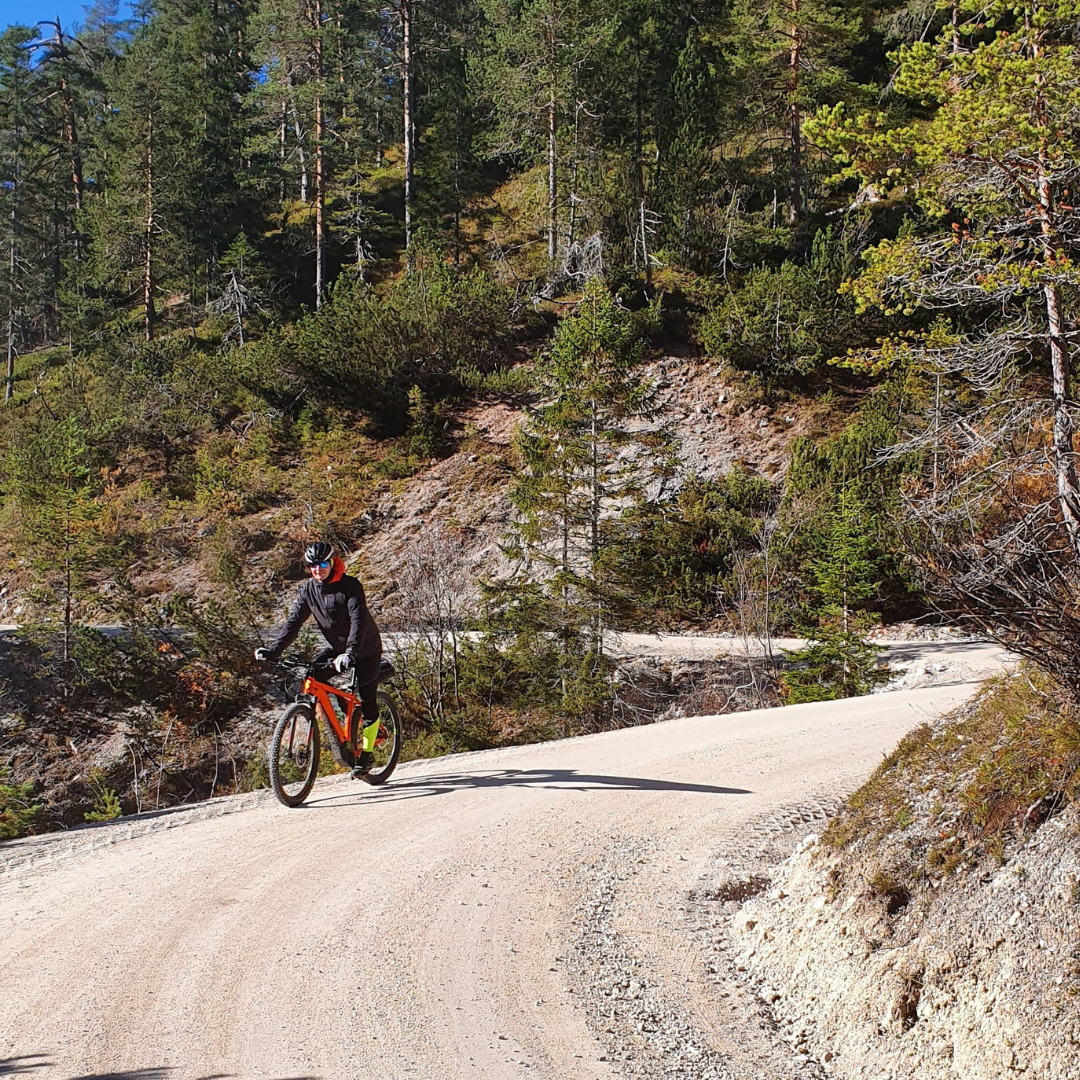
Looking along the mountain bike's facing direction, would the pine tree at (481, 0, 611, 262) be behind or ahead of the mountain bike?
behind

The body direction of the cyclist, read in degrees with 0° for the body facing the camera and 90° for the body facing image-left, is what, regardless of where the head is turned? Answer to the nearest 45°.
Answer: approximately 45°

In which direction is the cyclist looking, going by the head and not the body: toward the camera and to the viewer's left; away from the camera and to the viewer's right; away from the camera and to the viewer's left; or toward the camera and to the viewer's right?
toward the camera and to the viewer's left

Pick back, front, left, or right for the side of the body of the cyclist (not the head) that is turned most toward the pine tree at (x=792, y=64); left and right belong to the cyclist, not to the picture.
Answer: back

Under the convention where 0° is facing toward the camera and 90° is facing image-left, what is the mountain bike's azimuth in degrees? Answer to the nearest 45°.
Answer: approximately 45°

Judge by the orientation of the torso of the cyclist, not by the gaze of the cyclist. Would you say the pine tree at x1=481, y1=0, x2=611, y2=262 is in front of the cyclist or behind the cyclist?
behind
